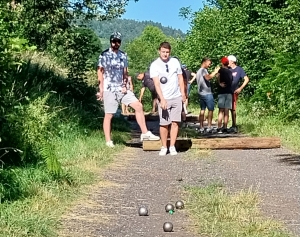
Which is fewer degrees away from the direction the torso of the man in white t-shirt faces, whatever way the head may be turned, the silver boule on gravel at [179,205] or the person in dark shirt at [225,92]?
the silver boule on gravel

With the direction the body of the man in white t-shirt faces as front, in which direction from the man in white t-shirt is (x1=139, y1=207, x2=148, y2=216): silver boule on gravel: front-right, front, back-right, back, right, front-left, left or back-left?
front

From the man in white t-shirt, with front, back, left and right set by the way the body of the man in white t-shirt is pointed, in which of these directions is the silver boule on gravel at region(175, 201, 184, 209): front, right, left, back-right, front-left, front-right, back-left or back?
front

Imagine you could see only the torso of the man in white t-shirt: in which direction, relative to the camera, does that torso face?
toward the camera

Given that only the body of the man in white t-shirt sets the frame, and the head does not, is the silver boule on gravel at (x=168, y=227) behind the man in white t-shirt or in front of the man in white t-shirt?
in front

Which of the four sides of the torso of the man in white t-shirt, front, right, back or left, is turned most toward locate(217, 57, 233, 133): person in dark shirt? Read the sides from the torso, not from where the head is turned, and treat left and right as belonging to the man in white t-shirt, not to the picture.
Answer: back
